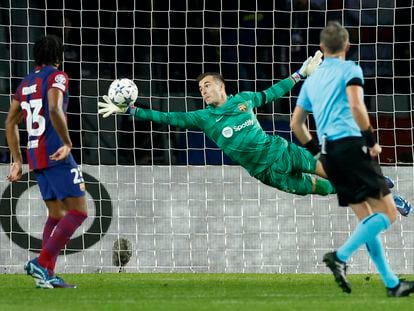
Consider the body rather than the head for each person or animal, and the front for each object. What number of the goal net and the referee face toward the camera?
1

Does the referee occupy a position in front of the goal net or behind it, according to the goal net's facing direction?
in front

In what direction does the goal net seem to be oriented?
toward the camera

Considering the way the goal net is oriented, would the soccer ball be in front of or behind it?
in front

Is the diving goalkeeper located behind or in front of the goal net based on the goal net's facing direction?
in front

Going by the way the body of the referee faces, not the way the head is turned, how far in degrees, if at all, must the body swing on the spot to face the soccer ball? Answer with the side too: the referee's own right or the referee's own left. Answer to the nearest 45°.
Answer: approximately 90° to the referee's own left

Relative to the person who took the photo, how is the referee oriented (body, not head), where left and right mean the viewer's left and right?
facing away from the viewer and to the right of the viewer

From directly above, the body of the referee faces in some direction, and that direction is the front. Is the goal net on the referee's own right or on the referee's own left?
on the referee's own left

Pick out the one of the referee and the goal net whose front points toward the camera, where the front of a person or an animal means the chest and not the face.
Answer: the goal net

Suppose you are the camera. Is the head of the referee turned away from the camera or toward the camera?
away from the camera
